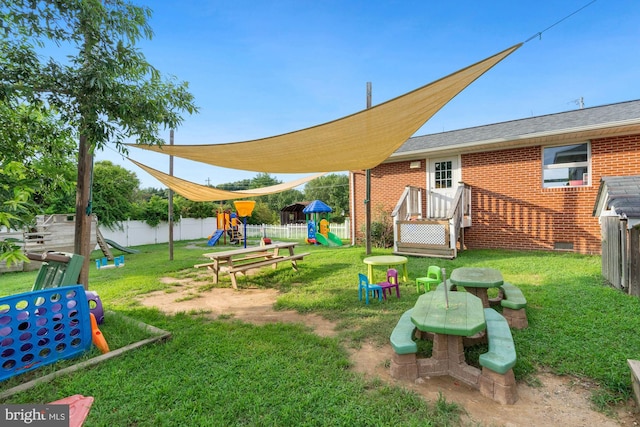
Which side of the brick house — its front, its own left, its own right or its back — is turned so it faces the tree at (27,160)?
front

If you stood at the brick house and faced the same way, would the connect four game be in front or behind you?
in front

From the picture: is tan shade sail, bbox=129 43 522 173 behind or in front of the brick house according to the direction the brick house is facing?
in front

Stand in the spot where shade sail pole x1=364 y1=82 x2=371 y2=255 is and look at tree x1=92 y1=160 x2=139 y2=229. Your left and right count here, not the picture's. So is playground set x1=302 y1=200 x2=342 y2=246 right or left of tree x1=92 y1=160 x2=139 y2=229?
right

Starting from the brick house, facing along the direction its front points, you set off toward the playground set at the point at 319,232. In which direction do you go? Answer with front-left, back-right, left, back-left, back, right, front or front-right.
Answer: front-right

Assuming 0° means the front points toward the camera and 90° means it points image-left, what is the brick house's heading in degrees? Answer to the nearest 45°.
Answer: approximately 45°

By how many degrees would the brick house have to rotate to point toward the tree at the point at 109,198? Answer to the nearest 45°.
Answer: approximately 45° to its right

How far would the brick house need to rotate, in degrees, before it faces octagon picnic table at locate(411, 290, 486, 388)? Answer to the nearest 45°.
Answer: approximately 45° to its left

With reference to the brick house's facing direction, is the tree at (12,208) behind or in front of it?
in front
